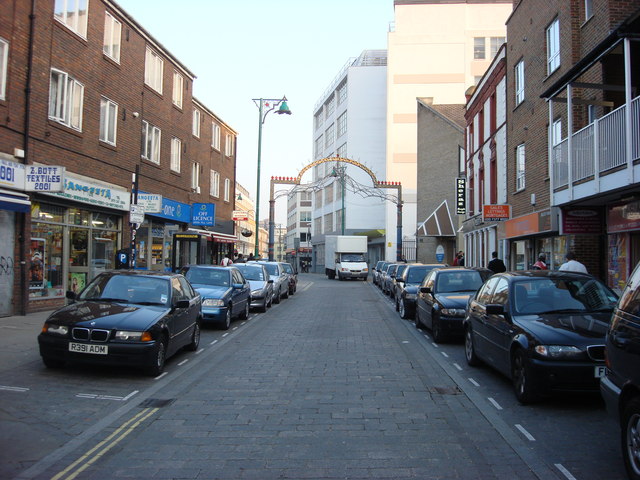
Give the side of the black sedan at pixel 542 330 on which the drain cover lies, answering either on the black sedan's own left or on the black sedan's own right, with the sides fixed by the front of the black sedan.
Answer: on the black sedan's own right

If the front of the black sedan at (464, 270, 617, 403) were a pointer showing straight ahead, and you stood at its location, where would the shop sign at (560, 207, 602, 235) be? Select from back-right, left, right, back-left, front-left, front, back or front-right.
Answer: back-left

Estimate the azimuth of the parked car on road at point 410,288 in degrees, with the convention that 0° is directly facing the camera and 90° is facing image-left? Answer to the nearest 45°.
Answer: approximately 0°

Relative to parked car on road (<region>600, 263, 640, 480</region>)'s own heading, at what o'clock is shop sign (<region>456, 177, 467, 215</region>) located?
The shop sign is roughly at 7 o'clock from the parked car on road.

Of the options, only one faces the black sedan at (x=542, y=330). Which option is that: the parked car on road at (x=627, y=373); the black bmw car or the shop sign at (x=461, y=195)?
the shop sign

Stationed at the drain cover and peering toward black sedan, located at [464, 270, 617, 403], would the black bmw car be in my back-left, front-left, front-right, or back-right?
back-left
